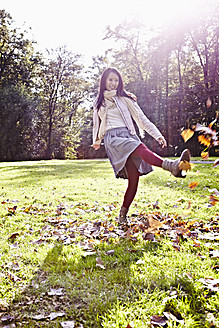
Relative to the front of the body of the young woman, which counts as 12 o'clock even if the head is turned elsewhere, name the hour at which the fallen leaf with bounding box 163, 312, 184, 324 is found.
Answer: The fallen leaf is roughly at 1 o'clock from the young woman.

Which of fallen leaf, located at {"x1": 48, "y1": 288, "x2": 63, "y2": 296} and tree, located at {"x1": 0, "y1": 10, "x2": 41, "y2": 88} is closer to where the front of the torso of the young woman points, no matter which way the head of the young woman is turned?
the fallen leaf

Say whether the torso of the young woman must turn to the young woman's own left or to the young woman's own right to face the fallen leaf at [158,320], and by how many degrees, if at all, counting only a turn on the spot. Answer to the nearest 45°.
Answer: approximately 45° to the young woman's own right

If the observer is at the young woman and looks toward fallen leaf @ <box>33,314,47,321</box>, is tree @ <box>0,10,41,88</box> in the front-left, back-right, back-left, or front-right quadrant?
back-right

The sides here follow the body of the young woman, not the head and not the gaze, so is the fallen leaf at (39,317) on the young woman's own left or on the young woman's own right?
on the young woman's own right

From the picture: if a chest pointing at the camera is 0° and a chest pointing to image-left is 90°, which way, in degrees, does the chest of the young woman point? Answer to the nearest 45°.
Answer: approximately 315°

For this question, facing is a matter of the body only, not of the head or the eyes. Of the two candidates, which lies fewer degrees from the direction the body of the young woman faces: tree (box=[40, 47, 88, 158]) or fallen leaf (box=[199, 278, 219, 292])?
the fallen leaf

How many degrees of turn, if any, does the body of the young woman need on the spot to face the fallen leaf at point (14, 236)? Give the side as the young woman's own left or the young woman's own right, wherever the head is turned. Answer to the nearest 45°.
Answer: approximately 135° to the young woman's own right
